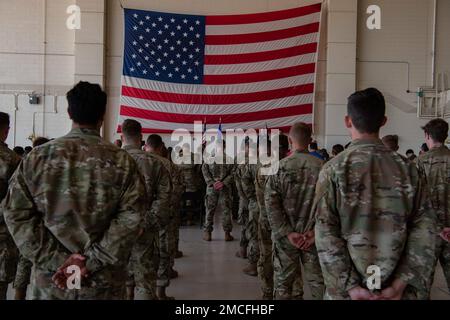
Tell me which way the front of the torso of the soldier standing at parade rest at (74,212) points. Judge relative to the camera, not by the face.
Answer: away from the camera

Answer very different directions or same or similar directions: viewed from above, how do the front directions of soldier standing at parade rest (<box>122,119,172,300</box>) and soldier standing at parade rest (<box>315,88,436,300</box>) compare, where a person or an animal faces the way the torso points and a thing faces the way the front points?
same or similar directions

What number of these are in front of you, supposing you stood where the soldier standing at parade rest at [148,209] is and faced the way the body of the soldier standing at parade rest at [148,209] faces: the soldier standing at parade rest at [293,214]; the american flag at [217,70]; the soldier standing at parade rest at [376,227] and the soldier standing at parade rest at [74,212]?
1

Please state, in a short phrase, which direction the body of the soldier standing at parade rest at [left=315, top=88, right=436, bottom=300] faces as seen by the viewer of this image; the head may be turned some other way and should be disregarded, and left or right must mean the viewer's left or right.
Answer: facing away from the viewer

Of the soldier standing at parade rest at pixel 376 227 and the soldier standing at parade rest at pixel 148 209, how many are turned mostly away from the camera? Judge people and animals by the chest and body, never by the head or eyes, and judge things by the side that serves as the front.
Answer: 2

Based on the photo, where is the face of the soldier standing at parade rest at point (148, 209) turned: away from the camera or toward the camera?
away from the camera

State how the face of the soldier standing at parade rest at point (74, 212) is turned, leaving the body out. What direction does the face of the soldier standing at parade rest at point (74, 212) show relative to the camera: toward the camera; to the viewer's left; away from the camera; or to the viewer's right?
away from the camera

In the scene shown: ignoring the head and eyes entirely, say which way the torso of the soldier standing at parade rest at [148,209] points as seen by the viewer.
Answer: away from the camera

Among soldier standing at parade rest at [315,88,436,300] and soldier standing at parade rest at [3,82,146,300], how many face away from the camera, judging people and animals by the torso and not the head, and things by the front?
2

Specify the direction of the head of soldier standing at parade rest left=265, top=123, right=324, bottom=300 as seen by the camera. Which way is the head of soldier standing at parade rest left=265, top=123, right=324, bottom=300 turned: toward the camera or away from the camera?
away from the camera
